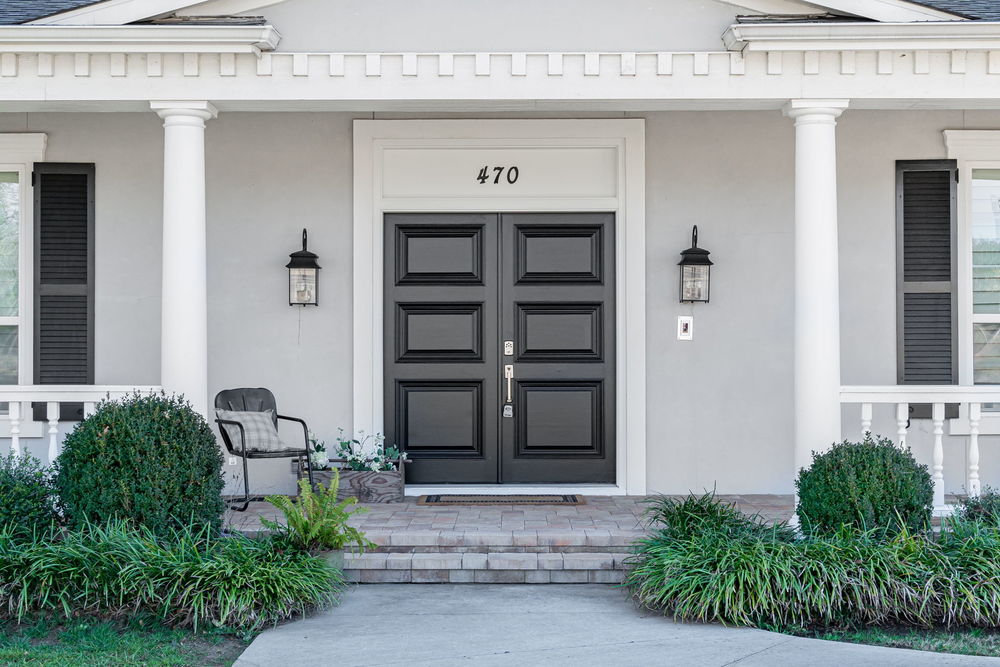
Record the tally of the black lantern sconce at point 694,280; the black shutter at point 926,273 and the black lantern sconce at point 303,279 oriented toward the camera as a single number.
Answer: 3

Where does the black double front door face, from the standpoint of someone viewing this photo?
facing the viewer

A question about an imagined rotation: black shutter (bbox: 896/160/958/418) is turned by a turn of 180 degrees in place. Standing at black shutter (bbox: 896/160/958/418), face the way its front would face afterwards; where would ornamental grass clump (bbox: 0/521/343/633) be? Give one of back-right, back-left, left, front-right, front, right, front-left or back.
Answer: back-left

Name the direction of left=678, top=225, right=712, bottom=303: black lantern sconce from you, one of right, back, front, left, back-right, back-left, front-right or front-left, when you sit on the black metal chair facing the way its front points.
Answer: front-left

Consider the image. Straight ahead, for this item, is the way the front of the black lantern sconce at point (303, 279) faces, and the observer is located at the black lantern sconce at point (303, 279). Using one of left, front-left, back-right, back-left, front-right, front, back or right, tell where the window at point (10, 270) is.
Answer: right

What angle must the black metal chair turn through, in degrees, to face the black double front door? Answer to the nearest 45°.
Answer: approximately 45° to its left

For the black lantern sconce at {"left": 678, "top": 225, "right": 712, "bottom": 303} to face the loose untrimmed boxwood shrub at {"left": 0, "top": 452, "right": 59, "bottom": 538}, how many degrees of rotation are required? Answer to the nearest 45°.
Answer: approximately 45° to its right

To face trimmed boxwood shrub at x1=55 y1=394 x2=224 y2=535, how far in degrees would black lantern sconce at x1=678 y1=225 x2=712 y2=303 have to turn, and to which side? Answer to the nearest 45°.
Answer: approximately 45° to its right

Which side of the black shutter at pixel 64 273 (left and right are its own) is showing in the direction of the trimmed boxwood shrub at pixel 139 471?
front

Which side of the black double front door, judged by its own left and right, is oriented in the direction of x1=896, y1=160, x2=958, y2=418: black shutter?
left

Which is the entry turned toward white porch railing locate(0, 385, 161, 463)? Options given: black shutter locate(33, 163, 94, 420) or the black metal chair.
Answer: the black shutter

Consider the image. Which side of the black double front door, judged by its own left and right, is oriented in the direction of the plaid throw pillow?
right

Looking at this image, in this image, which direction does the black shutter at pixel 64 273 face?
toward the camera

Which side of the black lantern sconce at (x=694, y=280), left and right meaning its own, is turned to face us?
front

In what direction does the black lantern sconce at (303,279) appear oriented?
toward the camera
